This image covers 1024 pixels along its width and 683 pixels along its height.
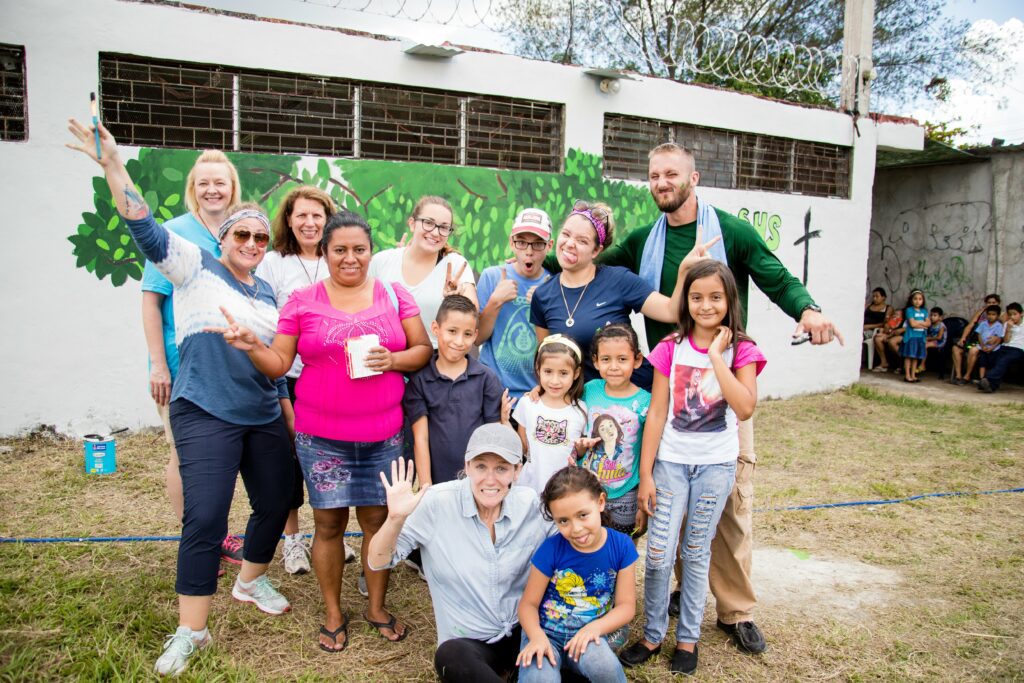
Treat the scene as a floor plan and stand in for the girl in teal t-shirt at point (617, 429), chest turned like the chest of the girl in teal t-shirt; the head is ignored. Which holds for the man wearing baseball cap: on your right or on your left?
on your right

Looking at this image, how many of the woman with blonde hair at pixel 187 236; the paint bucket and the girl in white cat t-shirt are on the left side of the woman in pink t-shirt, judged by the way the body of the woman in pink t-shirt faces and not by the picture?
1

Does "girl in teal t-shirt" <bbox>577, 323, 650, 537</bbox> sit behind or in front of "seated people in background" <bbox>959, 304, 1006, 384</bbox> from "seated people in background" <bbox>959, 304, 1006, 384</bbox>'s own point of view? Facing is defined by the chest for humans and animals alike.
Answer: in front

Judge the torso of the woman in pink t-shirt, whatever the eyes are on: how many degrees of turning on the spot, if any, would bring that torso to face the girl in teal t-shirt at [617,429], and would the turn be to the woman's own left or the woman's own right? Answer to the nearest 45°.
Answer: approximately 90° to the woman's own left

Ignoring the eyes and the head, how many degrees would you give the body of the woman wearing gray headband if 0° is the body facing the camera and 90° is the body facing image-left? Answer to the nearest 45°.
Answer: approximately 315°
